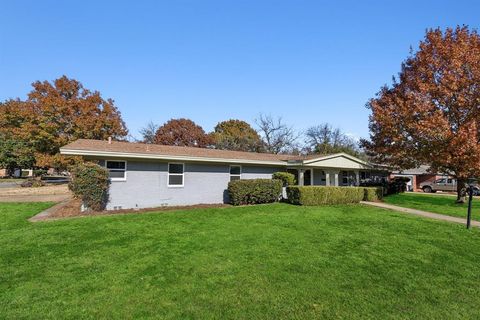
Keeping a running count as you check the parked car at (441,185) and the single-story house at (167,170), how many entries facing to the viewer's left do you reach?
1

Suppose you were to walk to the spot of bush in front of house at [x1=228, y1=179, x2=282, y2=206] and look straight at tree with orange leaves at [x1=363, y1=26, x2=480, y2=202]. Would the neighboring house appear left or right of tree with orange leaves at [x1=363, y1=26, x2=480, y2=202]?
left

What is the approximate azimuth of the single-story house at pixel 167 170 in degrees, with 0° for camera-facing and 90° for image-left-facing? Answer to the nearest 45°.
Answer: approximately 315°

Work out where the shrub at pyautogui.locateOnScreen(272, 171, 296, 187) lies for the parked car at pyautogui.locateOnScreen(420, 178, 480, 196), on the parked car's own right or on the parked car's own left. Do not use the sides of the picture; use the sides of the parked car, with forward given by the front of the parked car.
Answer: on the parked car's own left

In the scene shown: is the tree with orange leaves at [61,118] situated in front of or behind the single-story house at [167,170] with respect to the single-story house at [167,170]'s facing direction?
behind

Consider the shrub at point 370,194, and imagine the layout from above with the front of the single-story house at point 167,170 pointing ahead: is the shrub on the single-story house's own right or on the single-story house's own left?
on the single-story house's own left

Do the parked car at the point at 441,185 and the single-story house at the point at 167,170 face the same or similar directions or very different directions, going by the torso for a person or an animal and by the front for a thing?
very different directions

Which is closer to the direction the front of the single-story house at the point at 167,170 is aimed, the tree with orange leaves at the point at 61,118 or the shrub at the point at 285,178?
the shrub

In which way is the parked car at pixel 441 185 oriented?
to the viewer's left

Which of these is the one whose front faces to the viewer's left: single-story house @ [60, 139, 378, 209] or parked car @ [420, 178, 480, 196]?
the parked car

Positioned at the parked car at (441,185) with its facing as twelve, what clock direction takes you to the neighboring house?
The neighboring house is roughly at 1 o'clock from the parked car.

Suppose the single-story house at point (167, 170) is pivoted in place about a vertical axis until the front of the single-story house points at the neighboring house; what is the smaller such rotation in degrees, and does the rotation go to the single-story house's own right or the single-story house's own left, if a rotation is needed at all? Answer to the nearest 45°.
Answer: approximately 90° to the single-story house's own left
